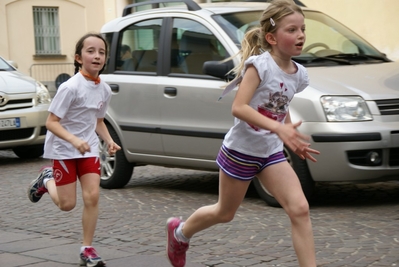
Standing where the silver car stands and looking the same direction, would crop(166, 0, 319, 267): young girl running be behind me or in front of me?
in front

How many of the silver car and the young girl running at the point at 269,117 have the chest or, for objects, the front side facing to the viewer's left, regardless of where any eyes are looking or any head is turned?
0

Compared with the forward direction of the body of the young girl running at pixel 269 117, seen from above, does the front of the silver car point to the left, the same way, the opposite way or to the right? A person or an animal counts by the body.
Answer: the same way

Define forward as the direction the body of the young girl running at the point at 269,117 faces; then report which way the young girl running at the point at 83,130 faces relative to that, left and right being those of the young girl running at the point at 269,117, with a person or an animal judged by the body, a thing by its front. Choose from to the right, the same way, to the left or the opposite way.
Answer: the same way

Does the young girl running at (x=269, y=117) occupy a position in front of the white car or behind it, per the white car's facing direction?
in front

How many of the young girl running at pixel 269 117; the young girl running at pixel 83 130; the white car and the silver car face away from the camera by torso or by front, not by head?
0

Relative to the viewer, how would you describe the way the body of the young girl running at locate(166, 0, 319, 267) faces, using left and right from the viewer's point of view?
facing the viewer and to the right of the viewer

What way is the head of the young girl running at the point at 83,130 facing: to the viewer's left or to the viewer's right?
to the viewer's right

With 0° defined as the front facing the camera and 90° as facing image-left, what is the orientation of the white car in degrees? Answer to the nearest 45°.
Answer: approximately 315°

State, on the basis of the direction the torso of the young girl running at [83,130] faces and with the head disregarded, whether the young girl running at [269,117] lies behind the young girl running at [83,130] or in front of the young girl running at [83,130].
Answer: in front

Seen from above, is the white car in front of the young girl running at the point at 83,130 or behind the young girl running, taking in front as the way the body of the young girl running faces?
behind

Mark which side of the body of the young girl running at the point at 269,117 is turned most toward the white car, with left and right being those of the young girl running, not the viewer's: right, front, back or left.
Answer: back
